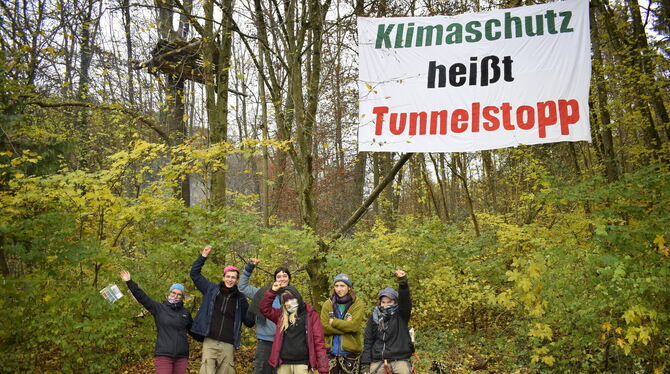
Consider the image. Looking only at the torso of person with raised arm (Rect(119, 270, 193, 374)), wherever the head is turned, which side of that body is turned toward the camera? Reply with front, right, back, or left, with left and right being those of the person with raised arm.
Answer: front

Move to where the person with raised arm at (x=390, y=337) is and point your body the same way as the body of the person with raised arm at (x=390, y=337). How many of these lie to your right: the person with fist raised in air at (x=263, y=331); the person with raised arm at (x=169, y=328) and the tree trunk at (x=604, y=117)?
2

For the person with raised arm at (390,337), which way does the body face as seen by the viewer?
toward the camera

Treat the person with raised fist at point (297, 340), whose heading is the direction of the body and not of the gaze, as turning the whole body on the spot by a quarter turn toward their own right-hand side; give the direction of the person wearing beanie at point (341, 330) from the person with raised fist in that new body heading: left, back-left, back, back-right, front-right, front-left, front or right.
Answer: back-right

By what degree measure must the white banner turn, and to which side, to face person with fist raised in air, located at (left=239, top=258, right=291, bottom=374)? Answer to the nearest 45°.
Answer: approximately 45° to its right

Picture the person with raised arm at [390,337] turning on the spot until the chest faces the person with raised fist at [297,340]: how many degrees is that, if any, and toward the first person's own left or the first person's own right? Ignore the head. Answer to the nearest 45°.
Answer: approximately 90° to the first person's own right

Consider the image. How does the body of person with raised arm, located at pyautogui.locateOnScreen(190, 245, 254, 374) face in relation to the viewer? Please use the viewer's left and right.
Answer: facing the viewer

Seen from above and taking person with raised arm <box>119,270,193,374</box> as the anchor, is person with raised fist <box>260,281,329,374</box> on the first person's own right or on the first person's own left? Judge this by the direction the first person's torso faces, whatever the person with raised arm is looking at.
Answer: on the first person's own left
